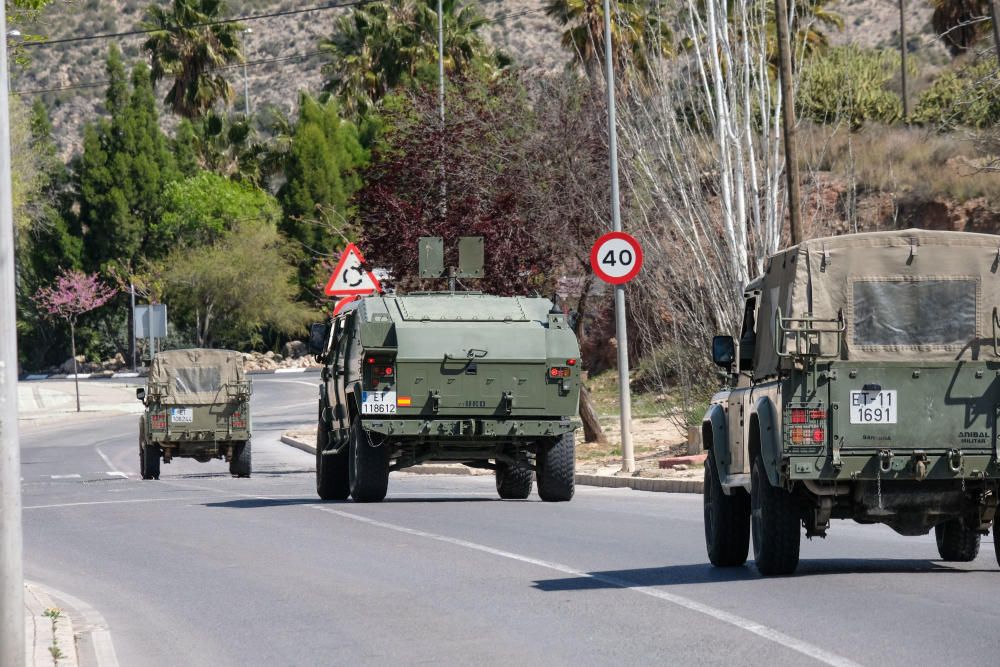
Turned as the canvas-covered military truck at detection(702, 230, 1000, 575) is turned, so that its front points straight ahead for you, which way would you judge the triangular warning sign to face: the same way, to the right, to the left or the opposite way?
the opposite way

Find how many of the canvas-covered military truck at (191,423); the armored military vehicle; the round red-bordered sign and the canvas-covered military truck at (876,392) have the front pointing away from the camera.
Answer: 3

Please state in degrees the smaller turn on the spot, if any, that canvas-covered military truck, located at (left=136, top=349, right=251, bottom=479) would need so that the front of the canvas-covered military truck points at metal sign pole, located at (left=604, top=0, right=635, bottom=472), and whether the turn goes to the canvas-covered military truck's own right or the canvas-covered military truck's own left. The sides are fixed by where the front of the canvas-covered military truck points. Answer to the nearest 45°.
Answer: approximately 135° to the canvas-covered military truck's own right

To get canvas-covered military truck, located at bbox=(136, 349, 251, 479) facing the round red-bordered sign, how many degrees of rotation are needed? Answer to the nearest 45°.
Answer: approximately 135° to its right

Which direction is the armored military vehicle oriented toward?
away from the camera

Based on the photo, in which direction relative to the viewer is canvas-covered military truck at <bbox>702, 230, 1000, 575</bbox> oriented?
away from the camera

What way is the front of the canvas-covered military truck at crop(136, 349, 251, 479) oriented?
away from the camera

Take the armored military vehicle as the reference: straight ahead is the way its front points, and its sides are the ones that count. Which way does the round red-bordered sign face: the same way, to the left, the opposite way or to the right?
the opposite way

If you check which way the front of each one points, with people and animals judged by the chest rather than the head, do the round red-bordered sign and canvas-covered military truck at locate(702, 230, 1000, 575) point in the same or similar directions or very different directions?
very different directions
